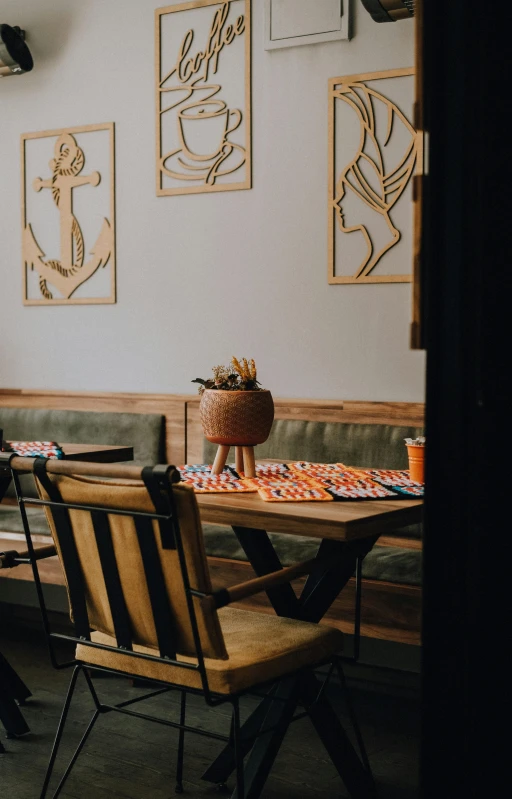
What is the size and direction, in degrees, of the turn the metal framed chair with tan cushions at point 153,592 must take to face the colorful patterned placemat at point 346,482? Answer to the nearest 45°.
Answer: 0° — it already faces it

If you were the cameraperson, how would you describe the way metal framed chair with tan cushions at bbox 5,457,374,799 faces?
facing away from the viewer and to the right of the viewer

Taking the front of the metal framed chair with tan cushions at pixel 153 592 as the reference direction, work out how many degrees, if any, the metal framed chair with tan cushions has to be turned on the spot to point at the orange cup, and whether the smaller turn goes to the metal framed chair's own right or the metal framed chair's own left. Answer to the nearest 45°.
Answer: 0° — it already faces it

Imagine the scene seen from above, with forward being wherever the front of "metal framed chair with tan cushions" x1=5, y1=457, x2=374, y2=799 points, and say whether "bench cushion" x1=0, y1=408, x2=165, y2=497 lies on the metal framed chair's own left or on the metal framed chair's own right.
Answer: on the metal framed chair's own left

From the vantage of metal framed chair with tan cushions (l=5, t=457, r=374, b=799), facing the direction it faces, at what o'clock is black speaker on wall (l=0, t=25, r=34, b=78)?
The black speaker on wall is roughly at 10 o'clock from the metal framed chair with tan cushions.

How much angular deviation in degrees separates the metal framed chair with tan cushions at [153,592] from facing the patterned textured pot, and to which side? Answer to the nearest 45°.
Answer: approximately 45° to its left
